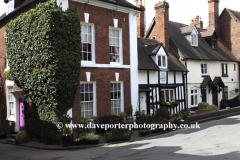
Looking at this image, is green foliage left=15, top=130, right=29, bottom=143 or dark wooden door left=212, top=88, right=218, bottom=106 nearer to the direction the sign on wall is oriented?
the green foliage

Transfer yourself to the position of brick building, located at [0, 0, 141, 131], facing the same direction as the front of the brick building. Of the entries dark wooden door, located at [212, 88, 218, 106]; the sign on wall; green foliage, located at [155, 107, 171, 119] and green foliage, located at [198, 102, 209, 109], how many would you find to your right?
0

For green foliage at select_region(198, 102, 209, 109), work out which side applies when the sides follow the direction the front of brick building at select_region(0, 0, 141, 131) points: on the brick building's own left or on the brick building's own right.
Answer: on the brick building's own left

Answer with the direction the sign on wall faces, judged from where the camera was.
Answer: facing the viewer

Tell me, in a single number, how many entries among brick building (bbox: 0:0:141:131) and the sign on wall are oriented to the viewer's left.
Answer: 0

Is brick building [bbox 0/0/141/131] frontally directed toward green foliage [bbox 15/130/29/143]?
no

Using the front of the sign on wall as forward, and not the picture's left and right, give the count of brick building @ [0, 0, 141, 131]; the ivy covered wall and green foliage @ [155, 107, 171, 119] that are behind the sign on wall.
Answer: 0

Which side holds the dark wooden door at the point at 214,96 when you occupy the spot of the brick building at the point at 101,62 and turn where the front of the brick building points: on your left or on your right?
on your left

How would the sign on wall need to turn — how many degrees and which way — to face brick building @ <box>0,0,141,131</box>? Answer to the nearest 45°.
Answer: approximately 45° to its right

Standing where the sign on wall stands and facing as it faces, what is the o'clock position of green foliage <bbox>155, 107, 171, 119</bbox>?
The green foliage is roughly at 12 o'clock from the sign on wall.

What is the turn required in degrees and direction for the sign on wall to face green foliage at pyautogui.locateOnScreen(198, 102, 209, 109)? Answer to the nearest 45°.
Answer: approximately 135° to its left

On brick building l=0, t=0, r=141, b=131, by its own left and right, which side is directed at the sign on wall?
left
